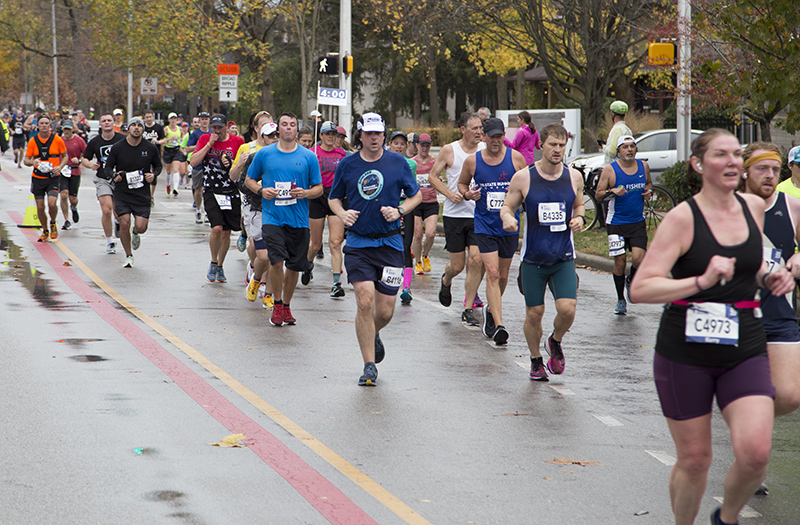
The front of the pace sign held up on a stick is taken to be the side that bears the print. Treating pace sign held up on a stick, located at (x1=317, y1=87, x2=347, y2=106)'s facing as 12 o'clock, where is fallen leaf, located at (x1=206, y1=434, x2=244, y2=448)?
The fallen leaf is roughly at 12 o'clock from the pace sign held up on a stick.

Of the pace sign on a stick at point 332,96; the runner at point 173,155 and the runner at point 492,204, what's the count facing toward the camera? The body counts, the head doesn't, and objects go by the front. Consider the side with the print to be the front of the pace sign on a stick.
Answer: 3

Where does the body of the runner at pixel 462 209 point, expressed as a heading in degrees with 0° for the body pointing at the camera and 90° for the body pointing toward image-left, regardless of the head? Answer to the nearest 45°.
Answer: approximately 315°

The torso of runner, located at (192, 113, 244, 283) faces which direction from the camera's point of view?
toward the camera

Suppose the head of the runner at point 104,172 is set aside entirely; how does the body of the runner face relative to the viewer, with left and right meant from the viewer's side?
facing the viewer

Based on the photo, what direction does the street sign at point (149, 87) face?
toward the camera

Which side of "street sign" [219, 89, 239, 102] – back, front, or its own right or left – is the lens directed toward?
front

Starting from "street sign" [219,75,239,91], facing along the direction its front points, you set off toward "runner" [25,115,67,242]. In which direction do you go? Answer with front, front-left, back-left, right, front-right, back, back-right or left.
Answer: front

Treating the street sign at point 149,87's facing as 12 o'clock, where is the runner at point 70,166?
The runner is roughly at 12 o'clock from the street sign.

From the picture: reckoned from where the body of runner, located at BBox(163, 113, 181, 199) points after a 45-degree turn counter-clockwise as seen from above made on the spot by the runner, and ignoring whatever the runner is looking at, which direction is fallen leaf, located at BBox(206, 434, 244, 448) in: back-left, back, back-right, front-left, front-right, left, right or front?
front-right
